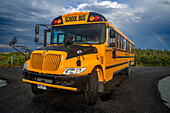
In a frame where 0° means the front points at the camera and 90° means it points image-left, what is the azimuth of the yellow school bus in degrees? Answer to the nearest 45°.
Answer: approximately 45°
